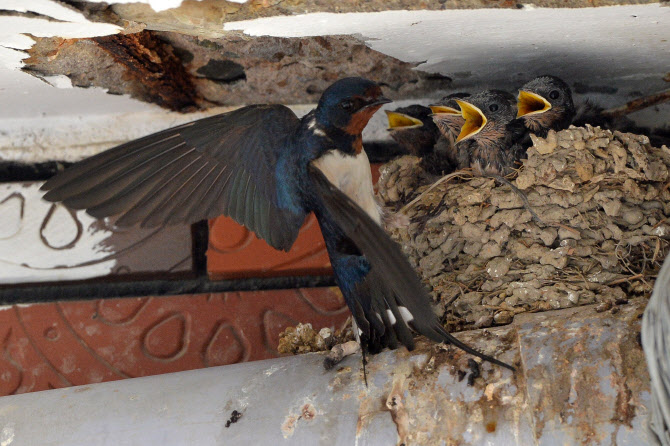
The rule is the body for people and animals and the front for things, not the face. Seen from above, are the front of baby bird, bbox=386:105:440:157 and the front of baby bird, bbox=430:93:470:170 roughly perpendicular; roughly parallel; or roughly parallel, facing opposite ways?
roughly parallel

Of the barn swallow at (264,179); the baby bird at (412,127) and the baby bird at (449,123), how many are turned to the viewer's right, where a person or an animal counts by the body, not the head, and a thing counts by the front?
1

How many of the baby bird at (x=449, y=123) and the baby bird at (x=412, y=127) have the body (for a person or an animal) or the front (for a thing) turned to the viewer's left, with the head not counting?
2

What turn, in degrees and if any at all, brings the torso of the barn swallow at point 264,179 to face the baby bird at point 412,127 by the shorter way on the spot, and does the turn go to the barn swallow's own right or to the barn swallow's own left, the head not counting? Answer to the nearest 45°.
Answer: approximately 45° to the barn swallow's own left

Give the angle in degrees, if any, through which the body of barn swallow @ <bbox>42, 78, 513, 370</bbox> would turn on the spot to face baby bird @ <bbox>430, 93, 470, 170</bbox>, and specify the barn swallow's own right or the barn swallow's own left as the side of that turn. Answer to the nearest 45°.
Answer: approximately 45° to the barn swallow's own left

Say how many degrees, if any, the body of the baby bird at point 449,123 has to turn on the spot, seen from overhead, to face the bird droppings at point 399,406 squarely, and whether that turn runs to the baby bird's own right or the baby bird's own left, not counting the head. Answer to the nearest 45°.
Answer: approximately 90° to the baby bird's own left

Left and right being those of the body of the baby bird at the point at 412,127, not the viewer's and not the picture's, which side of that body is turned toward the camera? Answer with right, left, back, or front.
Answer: left

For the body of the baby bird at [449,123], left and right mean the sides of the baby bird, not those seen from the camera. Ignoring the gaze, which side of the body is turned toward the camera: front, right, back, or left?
left

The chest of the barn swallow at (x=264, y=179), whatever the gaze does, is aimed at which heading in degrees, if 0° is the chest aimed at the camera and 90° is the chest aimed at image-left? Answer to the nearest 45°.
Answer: approximately 270°

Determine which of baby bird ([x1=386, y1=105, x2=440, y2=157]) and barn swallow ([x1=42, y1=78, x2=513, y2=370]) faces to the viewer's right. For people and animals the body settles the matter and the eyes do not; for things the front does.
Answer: the barn swallow
